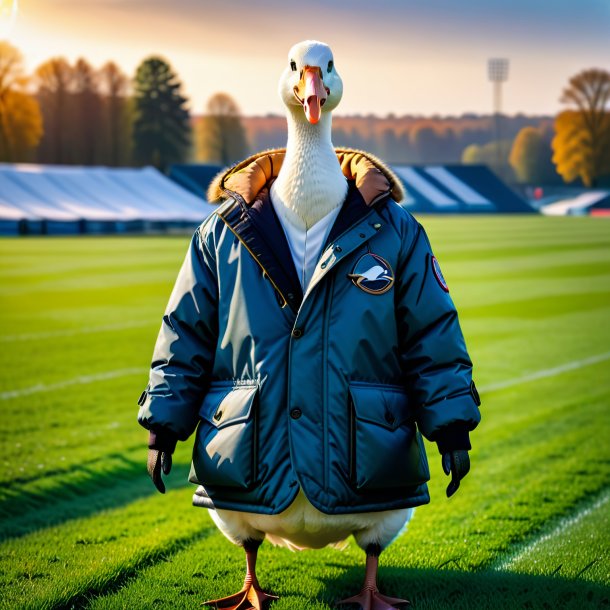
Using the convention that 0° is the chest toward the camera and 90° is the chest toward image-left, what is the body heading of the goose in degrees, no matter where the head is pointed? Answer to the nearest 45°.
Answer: approximately 0°

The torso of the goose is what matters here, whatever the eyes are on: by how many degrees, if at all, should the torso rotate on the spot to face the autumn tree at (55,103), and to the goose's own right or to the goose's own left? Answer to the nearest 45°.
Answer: approximately 180°

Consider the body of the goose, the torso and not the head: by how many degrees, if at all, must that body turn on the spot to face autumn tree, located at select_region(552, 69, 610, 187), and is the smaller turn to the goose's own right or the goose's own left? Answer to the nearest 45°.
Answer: approximately 180°

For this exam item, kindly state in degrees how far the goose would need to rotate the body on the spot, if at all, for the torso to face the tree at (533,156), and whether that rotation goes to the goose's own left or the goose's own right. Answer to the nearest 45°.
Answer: approximately 180°

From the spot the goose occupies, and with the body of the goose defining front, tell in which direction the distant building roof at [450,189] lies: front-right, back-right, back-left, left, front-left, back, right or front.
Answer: back

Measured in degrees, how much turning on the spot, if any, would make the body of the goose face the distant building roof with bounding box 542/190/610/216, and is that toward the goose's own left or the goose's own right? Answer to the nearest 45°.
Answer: approximately 180°

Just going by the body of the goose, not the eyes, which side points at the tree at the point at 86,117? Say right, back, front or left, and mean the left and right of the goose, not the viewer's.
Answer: back

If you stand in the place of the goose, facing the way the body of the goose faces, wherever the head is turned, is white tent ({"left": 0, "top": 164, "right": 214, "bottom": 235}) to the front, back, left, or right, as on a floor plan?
back

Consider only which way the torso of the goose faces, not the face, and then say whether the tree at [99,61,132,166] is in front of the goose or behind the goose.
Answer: behind

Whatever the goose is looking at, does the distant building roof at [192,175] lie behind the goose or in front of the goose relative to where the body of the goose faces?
behind
